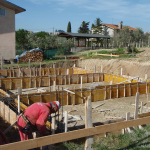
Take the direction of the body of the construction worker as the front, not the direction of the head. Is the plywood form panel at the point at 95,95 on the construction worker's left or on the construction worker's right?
on the construction worker's left

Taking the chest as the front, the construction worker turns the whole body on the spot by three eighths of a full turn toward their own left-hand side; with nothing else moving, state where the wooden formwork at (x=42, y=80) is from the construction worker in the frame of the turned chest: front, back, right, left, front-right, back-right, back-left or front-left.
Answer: front-right

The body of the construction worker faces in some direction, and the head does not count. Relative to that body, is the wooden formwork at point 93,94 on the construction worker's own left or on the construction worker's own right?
on the construction worker's own left

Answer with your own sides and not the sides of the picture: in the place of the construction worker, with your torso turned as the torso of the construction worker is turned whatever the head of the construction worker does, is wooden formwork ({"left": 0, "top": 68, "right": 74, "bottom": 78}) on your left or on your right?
on your left

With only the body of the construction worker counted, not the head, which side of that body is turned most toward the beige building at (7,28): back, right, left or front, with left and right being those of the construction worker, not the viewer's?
left

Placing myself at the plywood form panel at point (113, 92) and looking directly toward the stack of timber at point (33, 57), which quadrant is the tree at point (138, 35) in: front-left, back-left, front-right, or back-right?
front-right
